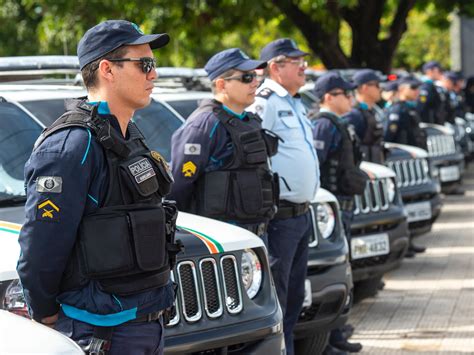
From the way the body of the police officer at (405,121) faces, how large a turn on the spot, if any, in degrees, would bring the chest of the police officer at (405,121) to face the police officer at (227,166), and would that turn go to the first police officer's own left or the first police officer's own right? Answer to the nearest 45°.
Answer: approximately 45° to the first police officer's own right

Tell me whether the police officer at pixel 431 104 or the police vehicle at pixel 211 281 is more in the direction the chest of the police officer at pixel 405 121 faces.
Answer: the police vehicle

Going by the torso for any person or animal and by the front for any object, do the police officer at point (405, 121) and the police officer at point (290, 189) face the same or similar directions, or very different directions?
same or similar directions

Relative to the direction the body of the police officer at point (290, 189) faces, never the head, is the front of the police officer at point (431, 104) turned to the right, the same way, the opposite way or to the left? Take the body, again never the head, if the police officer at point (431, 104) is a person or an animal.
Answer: the same way

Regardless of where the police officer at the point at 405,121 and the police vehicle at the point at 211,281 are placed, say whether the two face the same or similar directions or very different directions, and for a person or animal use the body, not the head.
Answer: same or similar directions

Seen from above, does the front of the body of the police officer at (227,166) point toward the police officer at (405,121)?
no

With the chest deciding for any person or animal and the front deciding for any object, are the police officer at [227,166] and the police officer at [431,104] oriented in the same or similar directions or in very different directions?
same or similar directions

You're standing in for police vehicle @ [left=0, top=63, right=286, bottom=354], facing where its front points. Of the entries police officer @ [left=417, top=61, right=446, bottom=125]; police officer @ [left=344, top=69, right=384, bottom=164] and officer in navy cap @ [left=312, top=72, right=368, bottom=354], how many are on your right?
0

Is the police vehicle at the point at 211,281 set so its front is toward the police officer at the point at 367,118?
no
